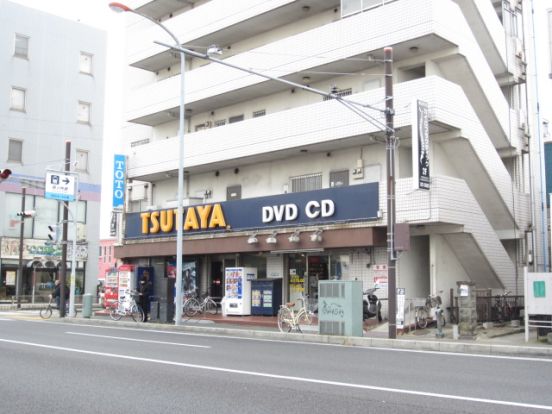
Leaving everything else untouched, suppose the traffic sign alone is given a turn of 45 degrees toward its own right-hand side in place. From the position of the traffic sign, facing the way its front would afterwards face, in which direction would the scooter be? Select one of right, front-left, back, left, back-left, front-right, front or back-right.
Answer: left

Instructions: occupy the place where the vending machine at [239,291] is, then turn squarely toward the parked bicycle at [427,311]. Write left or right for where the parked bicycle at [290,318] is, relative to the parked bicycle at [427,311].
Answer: right

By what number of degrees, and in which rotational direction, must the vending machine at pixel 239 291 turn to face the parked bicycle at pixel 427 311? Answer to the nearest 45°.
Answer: approximately 90° to its left

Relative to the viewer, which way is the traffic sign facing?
toward the camera

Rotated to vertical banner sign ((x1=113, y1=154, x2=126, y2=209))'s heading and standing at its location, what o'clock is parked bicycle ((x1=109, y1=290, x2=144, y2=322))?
The parked bicycle is roughly at 12 o'clock from the vertical banner sign.

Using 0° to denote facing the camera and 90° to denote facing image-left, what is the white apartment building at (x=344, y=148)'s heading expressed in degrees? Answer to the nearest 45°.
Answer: approximately 45°

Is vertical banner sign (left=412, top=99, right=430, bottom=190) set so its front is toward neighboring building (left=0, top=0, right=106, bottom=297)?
no

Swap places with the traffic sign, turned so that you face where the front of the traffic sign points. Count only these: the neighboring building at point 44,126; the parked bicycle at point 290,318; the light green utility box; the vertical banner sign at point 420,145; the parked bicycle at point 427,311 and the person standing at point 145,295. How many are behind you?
1

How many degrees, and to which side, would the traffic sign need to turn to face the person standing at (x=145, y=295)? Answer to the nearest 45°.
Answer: approximately 45° to its left

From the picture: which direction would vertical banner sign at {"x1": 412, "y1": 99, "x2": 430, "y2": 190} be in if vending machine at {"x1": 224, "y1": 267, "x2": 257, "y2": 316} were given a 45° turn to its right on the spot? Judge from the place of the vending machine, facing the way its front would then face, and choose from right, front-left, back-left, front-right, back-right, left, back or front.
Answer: back-left

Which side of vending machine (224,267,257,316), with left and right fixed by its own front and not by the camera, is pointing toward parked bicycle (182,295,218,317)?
right

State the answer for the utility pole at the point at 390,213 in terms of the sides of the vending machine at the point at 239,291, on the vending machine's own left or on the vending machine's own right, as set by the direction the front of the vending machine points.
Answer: on the vending machine's own left

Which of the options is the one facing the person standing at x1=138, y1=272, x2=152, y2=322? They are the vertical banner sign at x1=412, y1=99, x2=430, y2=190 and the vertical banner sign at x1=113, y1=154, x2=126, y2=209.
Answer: the vertical banner sign at x1=113, y1=154, x2=126, y2=209

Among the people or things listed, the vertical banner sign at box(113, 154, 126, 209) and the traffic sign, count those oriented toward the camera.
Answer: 2
